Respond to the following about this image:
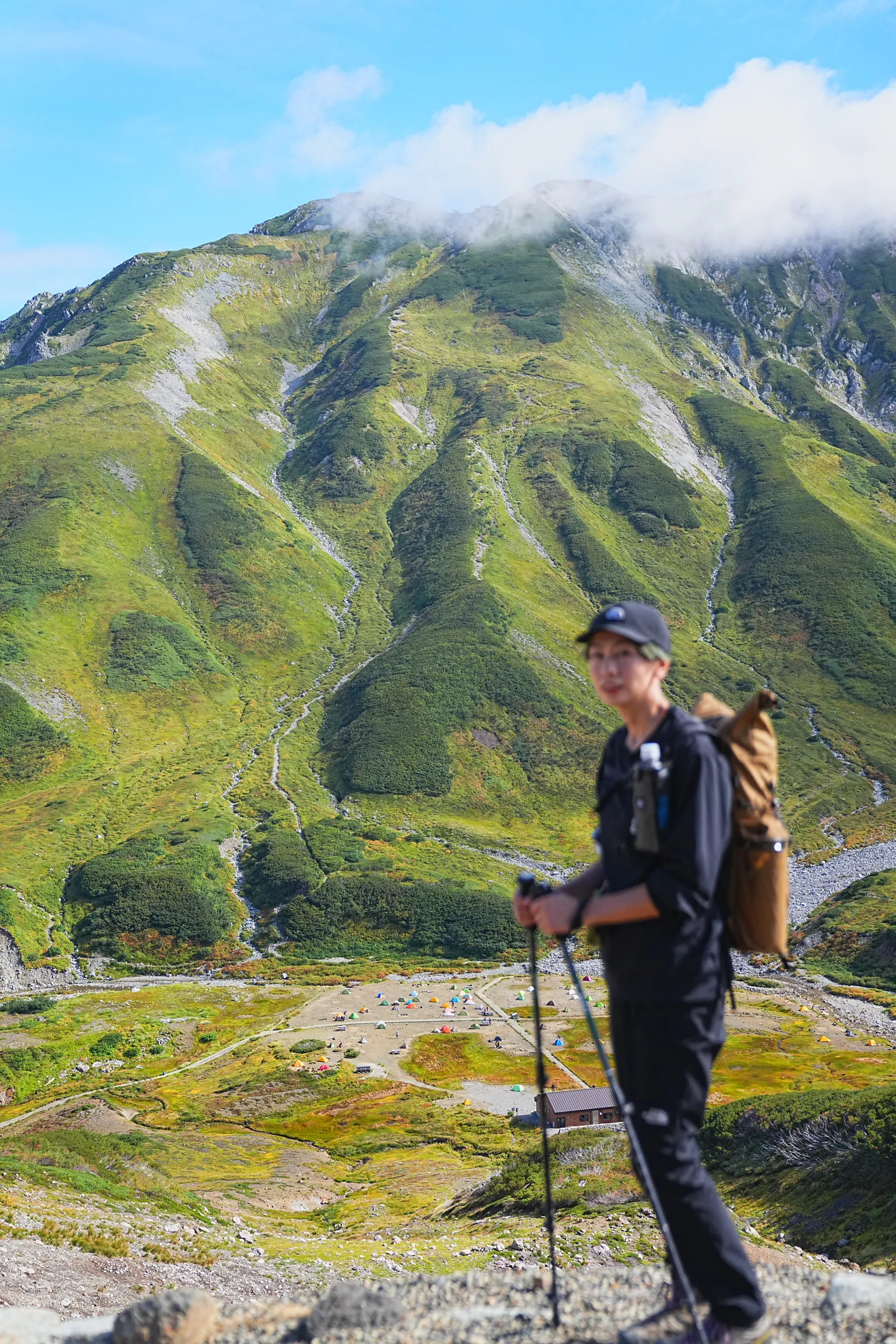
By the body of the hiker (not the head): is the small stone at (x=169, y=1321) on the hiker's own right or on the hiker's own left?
on the hiker's own right

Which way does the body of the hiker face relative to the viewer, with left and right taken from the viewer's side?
facing the viewer and to the left of the viewer

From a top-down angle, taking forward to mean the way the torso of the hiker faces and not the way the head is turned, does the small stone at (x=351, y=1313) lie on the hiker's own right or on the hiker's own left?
on the hiker's own right
